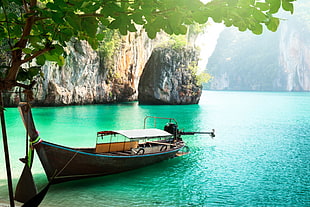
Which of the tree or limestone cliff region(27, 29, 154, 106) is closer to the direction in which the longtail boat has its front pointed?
the tree

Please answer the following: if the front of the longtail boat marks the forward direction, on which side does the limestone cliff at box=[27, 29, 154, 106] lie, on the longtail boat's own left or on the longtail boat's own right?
on the longtail boat's own right

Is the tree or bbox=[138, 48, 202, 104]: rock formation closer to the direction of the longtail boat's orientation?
the tree

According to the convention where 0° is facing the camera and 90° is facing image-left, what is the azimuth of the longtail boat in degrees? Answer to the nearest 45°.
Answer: approximately 45°

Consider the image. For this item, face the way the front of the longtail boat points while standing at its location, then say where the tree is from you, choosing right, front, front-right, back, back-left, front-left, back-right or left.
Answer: front-left

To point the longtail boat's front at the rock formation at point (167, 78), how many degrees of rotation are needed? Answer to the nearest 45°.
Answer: approximately 135° to its right
